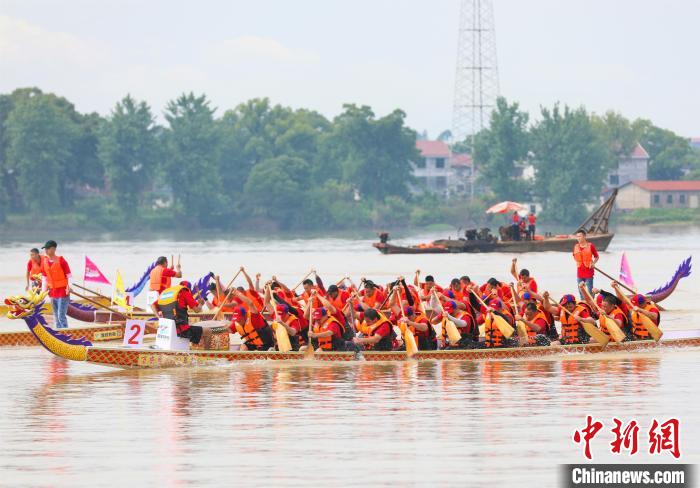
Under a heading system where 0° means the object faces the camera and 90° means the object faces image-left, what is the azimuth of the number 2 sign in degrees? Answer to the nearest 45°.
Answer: approximately 0°

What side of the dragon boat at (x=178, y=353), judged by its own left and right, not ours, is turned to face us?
left

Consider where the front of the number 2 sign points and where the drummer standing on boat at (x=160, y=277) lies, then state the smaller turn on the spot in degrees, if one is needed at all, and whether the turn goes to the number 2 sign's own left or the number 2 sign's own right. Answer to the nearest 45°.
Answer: approximately 180°

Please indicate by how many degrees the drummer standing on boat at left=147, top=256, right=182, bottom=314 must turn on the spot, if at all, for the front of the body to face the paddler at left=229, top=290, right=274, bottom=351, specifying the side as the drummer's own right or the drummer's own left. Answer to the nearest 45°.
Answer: approximately 45° to the drummer's own right

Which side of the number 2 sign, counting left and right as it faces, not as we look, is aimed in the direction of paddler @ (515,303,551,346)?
left

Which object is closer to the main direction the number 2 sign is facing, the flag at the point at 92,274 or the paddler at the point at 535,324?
the paddler

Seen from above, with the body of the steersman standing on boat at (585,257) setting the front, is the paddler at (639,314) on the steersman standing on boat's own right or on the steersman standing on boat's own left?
on the steersman standing on boat's own left

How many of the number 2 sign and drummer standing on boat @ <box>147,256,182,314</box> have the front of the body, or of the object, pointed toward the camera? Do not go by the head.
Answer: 1

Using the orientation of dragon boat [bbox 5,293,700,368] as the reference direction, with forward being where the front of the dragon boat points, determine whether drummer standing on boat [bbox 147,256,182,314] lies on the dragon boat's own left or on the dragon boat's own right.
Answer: on the dragon boat's own right

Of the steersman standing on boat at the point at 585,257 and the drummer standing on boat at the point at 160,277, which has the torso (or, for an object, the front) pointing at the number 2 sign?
the steersman standing on boat at the point at 585,257

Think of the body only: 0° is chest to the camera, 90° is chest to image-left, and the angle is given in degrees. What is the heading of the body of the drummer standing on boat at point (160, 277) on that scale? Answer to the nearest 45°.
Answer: approximately 270°
